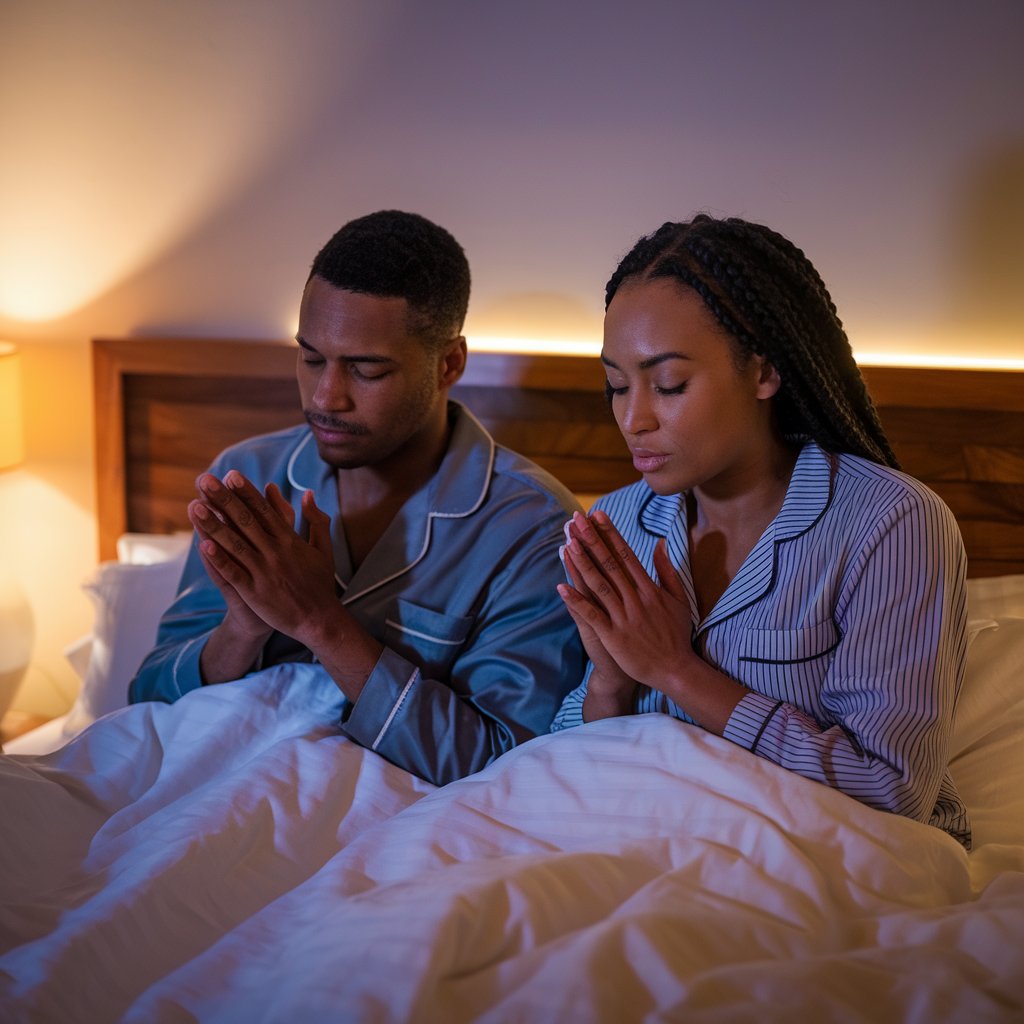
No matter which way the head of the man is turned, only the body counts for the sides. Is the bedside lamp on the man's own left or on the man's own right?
on the man's own right

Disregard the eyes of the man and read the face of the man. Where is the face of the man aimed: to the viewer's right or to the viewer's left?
to the viewer's left

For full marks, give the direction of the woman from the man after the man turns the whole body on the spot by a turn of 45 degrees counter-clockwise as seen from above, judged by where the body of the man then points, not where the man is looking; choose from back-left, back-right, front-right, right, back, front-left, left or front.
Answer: front-left

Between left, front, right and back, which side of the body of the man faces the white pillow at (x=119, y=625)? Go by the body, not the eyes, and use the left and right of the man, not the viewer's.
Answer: right

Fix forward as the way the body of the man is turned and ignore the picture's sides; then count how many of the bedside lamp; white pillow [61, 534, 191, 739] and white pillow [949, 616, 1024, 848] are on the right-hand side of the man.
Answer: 2

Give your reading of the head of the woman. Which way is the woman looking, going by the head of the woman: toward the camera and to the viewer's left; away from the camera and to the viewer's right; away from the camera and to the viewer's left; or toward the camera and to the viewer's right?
toward the camera and to the viewer's left

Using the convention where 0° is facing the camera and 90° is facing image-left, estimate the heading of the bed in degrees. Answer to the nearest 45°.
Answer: approximately 0°
